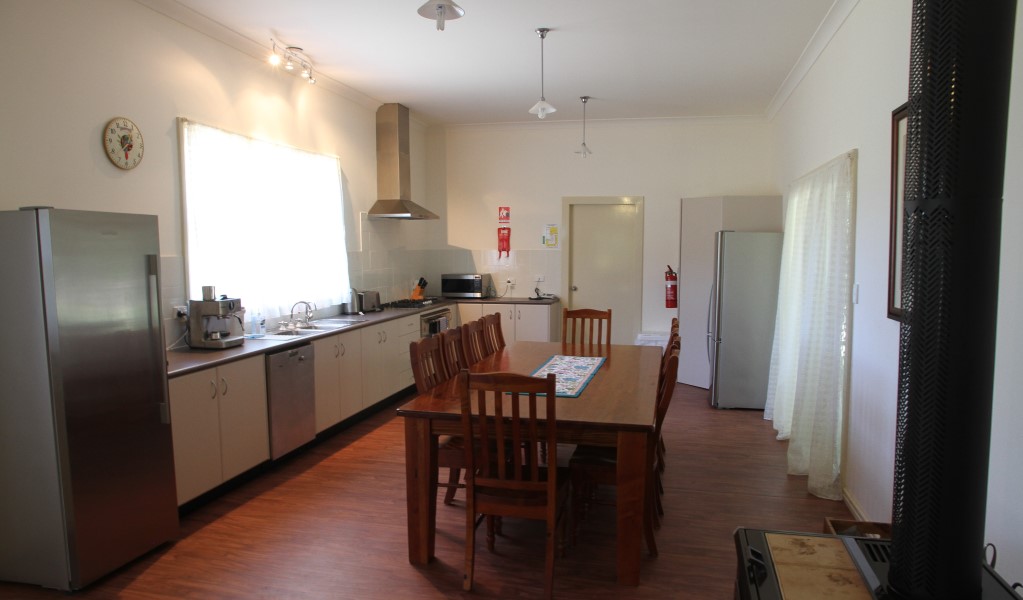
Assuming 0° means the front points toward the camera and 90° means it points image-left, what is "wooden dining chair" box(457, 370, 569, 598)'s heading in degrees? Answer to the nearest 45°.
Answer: approximately 180°

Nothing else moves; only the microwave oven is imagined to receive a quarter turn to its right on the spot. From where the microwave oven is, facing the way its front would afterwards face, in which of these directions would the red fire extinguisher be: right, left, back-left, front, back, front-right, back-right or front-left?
back

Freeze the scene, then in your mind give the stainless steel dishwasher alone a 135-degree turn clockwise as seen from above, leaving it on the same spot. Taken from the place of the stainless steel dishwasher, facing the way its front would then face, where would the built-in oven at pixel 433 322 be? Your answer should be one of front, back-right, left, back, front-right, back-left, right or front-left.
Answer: back-right

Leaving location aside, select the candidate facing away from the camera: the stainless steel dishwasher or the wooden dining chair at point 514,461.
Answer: the wooden dining chair

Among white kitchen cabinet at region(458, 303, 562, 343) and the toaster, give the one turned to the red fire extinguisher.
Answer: the toaster

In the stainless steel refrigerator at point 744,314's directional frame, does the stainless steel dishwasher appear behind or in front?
in front

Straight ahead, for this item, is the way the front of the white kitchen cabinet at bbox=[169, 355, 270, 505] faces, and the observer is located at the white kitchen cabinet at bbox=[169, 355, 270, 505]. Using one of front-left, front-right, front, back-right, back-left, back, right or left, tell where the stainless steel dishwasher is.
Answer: left

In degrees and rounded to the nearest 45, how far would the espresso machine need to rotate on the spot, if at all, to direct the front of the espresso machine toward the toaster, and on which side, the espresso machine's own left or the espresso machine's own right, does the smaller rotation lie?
approximately 90° to the espresso machine's own left

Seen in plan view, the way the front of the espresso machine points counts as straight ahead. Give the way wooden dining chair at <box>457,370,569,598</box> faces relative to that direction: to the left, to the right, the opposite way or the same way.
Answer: to the left

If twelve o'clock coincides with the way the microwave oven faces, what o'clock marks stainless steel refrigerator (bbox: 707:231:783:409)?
The stainless steel refrigerator is roughly at 10 o'clock from the microwave oven.

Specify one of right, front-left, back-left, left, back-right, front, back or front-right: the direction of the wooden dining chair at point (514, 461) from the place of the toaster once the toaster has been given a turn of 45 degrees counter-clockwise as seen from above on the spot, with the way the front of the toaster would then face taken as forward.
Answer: back-right

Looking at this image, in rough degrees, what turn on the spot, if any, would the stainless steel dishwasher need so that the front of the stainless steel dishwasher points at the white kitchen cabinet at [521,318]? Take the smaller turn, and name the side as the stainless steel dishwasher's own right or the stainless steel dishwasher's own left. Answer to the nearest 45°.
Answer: approximately 90° to the stainless steel dishwasher's own left

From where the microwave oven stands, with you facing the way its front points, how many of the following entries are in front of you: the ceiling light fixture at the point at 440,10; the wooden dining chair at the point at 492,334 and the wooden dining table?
3
